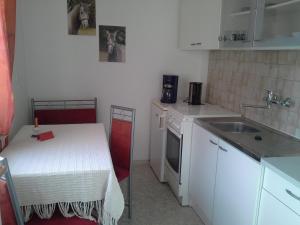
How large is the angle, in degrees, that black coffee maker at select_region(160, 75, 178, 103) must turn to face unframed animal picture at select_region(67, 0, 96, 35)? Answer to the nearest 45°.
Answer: approximately 45° to its right

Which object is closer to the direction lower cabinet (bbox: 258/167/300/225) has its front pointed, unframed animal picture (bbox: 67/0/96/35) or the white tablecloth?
the white tablecloth

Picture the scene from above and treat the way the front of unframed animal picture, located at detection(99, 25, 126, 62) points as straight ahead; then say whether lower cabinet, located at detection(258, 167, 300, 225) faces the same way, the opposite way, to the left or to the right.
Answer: to the right

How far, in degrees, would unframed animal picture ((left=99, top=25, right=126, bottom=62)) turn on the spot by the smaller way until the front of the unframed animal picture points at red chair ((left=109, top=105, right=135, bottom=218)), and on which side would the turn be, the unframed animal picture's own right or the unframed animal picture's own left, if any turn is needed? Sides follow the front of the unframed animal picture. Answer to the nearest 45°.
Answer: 0° — it already faces it

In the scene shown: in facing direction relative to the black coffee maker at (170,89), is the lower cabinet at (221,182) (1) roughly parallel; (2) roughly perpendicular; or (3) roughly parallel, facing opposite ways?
roughly parallel

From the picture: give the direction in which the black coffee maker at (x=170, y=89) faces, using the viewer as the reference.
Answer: facing the viewer and to the left of the viewer

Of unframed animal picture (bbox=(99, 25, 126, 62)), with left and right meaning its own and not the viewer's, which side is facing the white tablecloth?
front

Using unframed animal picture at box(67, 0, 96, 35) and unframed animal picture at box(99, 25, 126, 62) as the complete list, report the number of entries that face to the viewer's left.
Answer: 0

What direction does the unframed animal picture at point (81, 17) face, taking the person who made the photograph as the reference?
facing the viewer

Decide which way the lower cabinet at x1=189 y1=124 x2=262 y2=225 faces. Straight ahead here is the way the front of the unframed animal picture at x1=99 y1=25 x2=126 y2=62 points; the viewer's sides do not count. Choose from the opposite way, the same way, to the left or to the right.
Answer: to the right
